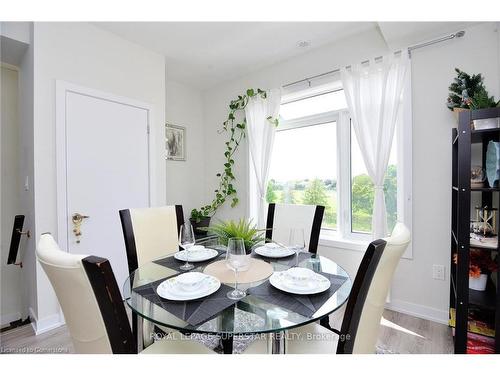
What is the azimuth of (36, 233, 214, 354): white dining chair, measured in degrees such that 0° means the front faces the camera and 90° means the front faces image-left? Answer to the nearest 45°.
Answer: approximately 225°

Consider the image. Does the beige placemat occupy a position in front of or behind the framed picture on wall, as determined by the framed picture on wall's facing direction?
in front

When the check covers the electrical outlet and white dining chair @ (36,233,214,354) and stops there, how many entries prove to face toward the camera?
1

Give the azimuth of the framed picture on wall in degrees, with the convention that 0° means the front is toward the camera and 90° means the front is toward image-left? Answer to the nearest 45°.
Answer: approximately 315°

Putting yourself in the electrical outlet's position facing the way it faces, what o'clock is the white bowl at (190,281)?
The white bowl is roughly at 1 o'clock from the electrical outlet.

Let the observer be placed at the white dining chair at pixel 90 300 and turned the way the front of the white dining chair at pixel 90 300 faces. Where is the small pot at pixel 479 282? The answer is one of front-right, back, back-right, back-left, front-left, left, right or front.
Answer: front-right

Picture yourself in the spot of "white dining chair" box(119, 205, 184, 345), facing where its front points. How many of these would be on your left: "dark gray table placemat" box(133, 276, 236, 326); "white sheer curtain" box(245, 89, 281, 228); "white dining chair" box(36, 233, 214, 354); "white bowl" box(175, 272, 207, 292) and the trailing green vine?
2

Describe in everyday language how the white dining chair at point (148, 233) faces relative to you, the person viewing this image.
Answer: facing the viewer and to the right of the viewer

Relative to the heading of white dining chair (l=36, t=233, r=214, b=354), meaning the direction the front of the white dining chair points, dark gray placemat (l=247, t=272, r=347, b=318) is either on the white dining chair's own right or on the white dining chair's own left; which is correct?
on the white dining chair's own right

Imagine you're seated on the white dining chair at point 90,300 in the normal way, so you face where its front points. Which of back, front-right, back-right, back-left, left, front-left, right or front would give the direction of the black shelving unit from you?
front-right

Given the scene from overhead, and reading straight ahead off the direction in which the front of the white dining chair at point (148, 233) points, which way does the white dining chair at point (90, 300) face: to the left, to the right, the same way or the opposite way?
to the left

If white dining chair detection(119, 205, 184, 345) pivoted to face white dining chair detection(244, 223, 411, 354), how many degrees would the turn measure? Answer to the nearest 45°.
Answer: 0° — it already faces it

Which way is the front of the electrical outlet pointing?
toward the camera
